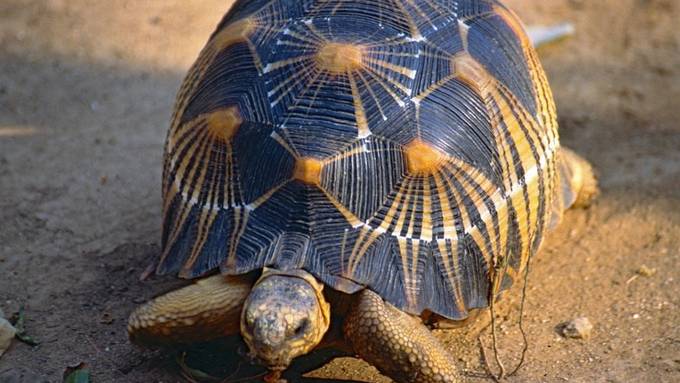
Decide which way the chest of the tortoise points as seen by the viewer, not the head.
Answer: toward the camera

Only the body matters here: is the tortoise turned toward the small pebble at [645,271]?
no

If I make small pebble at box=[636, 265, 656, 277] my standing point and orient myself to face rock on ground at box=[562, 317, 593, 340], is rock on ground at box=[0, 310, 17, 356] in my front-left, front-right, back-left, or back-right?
front-right

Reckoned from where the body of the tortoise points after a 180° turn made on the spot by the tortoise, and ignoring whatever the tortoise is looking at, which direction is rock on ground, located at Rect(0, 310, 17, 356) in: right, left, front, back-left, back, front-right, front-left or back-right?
left

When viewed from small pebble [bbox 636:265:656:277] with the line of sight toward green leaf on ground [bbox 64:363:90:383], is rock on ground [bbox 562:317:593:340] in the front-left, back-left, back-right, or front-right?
front-left

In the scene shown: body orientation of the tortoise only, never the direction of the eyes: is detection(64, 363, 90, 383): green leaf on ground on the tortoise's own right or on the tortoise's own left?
on the tortoise's own right
